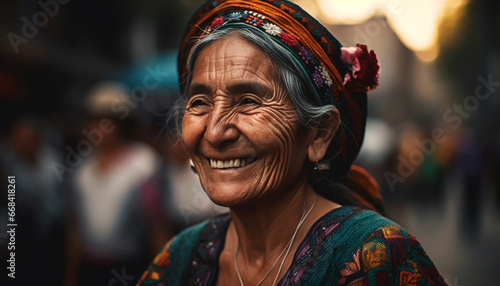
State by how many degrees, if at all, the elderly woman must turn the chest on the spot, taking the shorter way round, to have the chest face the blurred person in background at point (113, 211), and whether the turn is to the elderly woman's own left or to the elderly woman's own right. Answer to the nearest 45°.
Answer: approximately 90° to the elderly woman's own right

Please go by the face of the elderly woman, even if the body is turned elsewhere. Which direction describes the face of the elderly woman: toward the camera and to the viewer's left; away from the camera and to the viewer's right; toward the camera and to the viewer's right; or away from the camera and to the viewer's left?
toward the camera and to the viewer's left

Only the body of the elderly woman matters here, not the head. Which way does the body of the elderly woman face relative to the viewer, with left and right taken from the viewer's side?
facing the viewer and to the left of the viewer

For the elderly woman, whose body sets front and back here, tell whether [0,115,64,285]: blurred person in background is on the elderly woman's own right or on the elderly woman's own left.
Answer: on the elderly woman's own right
